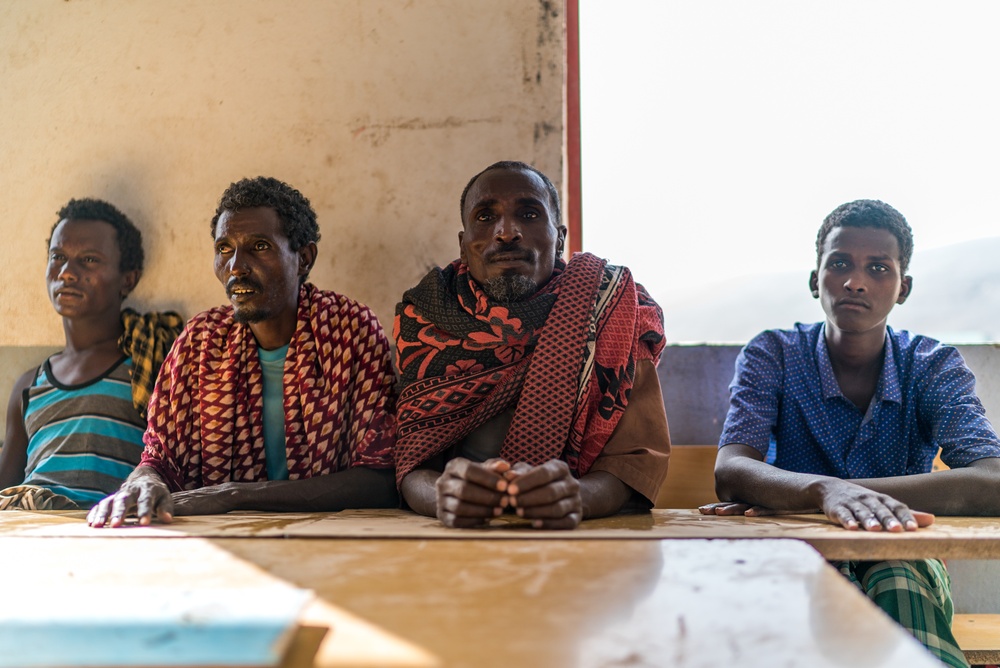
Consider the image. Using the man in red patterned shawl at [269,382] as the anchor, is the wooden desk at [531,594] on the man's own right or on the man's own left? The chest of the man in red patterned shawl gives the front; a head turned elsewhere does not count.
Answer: on the man's own left

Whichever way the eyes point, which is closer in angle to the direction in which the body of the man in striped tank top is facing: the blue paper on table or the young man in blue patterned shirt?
the blue paper on table

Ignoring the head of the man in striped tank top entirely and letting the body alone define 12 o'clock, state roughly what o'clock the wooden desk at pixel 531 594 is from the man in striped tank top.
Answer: The wooden desk is roughly at 10 o'clock from the man in striped tank top.

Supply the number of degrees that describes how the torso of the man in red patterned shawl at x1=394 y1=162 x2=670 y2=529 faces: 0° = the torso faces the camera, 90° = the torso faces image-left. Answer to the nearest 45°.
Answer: approximately 0°

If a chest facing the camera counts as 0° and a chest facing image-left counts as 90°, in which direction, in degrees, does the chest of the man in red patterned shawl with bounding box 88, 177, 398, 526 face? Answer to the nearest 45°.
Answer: approximately 45°

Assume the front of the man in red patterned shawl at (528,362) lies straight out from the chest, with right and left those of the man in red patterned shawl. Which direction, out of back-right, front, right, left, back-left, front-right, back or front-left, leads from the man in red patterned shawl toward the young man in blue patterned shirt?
left

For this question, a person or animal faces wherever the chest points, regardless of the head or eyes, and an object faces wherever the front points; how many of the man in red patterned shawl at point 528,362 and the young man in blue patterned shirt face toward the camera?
2

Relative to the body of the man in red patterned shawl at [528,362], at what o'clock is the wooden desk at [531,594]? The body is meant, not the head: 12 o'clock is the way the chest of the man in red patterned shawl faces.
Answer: The wooden desk is roughly at 12 o'clock from the man in red patterned shawl.

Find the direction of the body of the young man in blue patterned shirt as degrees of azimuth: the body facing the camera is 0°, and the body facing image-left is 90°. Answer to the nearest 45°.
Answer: approximately 0°

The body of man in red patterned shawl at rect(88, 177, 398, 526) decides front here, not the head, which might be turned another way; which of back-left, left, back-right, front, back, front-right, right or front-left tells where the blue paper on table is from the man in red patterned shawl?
front-left
